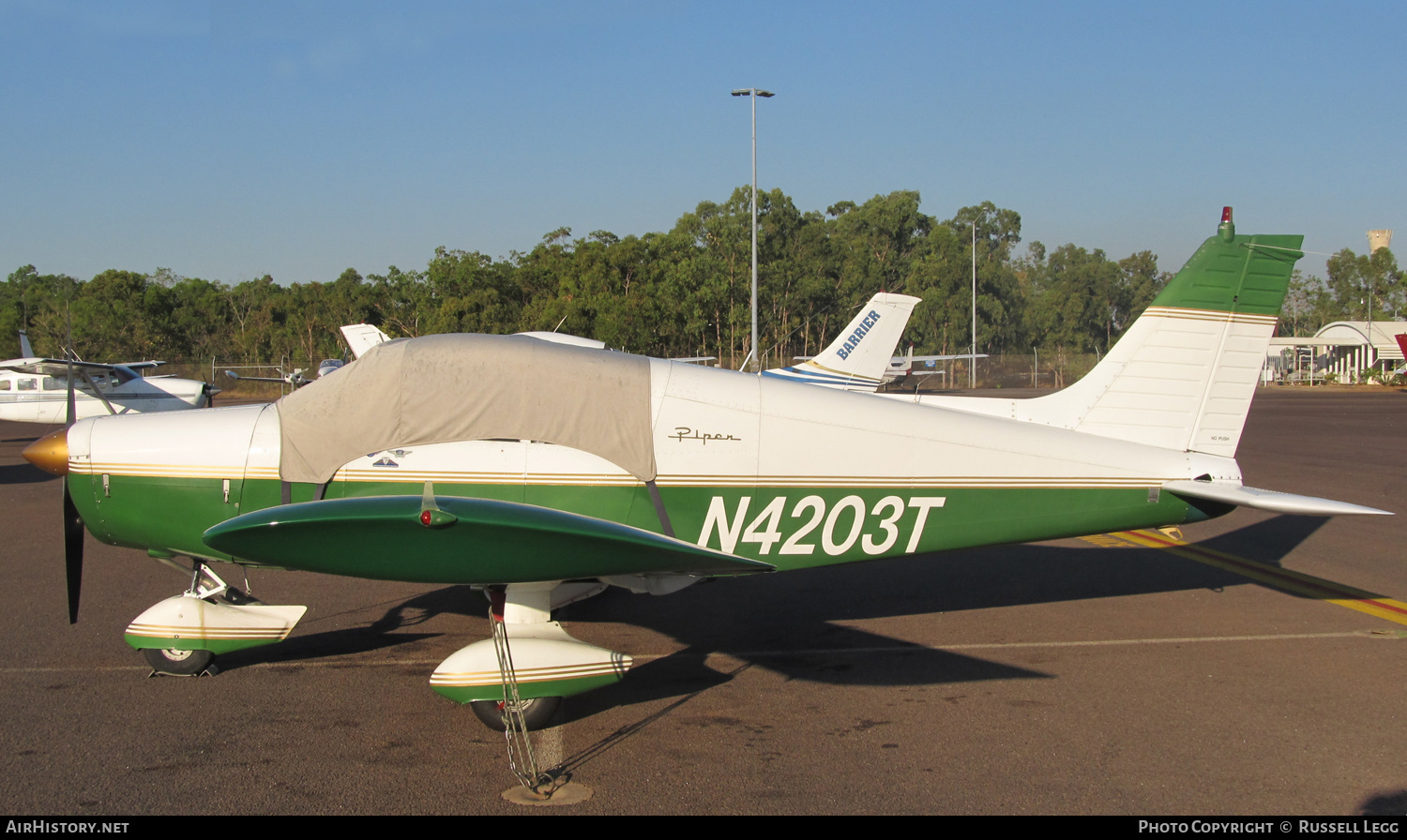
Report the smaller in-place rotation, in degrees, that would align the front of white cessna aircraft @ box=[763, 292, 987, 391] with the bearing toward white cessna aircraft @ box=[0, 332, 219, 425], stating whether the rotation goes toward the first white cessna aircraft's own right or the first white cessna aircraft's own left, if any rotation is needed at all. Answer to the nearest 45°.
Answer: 0° — it already faces it

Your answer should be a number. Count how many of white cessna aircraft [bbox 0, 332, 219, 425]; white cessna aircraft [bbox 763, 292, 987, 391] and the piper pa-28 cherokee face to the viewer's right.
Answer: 1

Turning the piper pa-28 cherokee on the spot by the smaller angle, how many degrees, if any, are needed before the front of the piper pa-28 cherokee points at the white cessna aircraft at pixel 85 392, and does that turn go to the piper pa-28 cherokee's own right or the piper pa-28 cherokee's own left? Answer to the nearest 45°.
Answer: approximately 45° to the piper pa-28 cherokee's own right

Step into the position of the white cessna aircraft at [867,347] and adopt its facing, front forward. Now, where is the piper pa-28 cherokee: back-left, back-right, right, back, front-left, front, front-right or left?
left

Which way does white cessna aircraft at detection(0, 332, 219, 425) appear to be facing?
to the viewer's right

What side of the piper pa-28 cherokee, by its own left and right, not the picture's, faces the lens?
left

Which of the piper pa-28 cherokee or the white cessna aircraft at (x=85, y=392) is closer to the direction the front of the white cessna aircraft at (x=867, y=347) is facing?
the white cessna aircraft

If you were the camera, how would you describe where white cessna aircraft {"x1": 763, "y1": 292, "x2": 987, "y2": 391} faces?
facing to the left of the viewer

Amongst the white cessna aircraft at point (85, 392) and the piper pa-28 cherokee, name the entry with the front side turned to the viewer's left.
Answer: the piper pa-28 cherokee

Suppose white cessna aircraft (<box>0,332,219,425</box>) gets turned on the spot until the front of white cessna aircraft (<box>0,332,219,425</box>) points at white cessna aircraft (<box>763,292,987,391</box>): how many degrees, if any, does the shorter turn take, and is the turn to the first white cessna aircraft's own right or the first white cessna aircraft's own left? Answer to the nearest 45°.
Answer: approximately 45° to the first white cessna aircraft's own right
